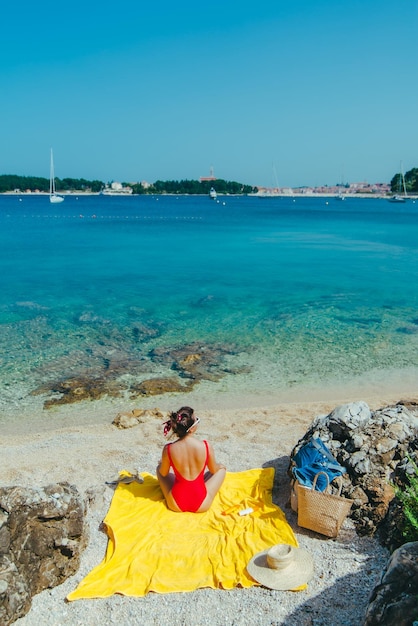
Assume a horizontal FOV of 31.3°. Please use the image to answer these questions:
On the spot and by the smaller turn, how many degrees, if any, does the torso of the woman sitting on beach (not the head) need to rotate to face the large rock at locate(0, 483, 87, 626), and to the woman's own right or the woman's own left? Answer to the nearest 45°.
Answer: approximately 135° to the woman's own left

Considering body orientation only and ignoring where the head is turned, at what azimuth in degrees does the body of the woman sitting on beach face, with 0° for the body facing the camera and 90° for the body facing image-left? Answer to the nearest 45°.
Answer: approximately 180°

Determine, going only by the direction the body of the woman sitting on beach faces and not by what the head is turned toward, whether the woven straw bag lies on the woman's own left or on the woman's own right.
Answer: on the woman's own right

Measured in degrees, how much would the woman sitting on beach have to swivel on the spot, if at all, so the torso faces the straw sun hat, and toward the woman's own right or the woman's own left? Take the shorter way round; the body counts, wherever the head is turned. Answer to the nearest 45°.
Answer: approximately 135° to the woman's own right

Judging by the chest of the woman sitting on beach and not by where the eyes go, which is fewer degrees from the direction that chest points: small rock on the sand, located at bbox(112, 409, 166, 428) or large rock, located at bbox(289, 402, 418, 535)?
the small rock on the sand

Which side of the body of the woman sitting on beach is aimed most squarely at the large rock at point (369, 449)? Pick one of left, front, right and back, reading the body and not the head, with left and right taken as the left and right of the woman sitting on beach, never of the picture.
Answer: right

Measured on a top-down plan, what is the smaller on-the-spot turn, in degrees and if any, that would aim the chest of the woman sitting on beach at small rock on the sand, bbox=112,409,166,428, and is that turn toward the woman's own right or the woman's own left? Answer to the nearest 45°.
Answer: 0° — they already face it

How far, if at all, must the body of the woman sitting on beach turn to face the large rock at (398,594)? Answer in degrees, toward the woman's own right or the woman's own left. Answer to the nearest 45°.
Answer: approximately 135° to the woman's own right
